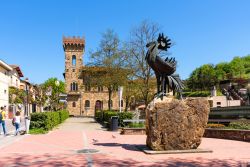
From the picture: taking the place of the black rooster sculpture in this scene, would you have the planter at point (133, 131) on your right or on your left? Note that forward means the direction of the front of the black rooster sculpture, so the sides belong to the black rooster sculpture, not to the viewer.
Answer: on your right

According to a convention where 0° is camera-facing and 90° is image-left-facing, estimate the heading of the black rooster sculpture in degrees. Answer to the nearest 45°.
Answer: approximately 90°

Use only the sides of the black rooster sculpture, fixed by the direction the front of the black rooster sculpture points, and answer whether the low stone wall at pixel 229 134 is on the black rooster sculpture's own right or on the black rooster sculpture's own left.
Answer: on the black rooster sculpture's own right

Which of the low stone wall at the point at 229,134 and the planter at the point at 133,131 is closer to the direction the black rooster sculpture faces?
the planter
